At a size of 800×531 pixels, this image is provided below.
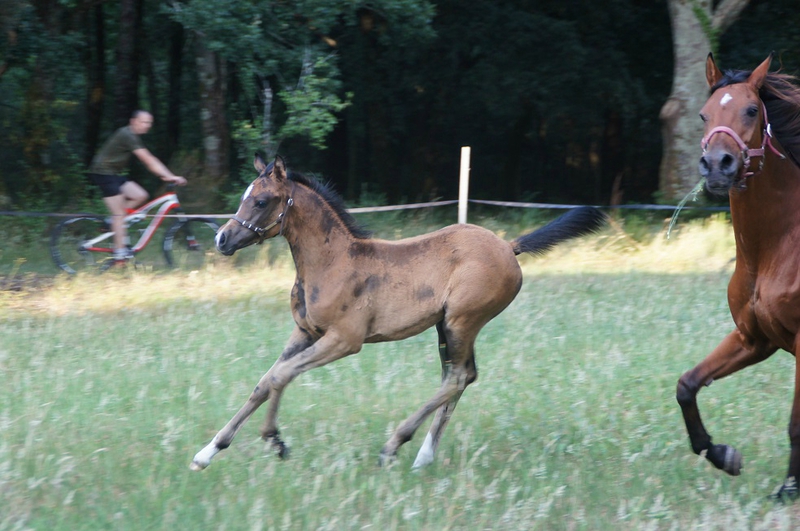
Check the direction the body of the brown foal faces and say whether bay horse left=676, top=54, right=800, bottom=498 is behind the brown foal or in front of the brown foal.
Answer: behind

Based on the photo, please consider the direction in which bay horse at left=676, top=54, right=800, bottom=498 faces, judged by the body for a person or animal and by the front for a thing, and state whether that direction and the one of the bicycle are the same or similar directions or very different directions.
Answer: very different directions

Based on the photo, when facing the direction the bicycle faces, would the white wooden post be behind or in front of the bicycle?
in front

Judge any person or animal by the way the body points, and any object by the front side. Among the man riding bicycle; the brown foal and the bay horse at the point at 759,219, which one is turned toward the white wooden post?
the man riding bicycle

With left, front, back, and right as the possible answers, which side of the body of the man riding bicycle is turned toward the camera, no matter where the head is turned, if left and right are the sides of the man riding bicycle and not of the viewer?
right

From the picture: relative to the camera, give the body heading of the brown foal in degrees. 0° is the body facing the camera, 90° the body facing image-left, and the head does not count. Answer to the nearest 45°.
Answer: approximately 90°

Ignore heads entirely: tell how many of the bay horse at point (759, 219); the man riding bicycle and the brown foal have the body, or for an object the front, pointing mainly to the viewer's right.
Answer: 1

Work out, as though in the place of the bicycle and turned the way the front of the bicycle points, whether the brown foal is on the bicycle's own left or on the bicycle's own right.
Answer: on the bicycle's own right

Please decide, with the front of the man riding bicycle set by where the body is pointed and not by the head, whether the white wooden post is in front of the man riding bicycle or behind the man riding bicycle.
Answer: in front

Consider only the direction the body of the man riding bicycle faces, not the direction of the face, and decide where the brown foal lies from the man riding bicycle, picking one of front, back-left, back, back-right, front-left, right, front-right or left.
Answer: right

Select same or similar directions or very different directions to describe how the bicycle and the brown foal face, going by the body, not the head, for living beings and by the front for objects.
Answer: very different directions

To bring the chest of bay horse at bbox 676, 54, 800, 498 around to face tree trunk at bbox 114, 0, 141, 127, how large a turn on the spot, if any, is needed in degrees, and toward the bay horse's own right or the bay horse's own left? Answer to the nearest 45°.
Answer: approximately 90° to the bay horse's own right

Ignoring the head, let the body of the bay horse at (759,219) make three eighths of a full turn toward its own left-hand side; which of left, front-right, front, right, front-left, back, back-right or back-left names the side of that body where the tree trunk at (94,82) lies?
back-left

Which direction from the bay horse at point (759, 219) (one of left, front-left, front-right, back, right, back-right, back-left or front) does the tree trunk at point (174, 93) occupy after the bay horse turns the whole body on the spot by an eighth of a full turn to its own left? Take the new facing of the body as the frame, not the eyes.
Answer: back-right

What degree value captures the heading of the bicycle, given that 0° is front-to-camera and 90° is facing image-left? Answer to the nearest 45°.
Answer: approximately 270°
